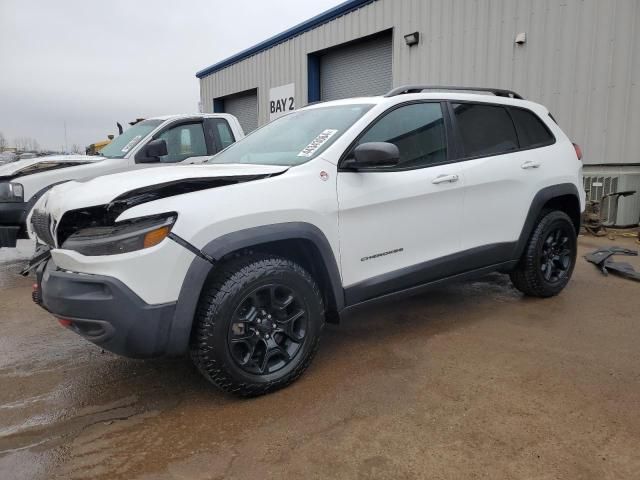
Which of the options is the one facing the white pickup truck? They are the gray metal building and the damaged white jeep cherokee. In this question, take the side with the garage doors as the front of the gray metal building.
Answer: the gray metal building

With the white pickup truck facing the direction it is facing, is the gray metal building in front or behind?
behind

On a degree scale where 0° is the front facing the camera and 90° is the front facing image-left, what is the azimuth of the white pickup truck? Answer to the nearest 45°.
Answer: approximately 45°

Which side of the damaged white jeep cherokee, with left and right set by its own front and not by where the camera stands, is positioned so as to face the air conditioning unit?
back

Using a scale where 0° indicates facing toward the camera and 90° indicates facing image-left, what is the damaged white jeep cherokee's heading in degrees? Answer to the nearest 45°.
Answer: approximately 45°
